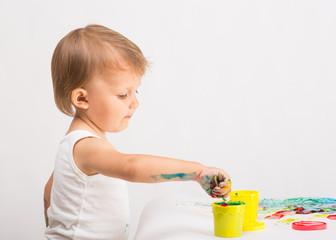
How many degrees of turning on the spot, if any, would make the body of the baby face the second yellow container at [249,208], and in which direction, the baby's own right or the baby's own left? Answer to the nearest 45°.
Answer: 0° — they already face it

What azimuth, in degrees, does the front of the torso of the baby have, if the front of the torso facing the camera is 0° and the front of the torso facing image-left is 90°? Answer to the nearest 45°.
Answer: approximately 270°

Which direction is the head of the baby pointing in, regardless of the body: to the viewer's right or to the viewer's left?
to the viewer's right
